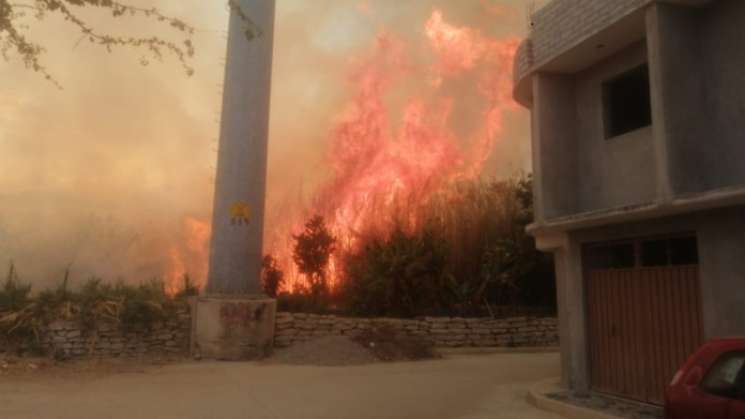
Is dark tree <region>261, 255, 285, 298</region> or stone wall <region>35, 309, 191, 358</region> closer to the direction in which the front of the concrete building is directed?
the stone wall

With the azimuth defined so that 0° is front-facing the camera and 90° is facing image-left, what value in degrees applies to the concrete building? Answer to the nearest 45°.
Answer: approximately 45°

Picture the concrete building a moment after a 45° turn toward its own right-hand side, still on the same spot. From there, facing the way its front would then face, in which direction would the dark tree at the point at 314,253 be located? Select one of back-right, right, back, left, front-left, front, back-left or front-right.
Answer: front-right

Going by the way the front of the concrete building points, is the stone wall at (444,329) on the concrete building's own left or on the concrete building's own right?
on the concrete building's own right

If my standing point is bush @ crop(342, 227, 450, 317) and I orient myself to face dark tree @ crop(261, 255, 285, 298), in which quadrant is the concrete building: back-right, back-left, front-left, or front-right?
back-left

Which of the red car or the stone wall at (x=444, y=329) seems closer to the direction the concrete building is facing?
the red car

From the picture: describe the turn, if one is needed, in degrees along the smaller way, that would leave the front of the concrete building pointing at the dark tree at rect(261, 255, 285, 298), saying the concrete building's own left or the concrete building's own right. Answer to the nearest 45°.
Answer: approximately 90° to the concrete building's own right

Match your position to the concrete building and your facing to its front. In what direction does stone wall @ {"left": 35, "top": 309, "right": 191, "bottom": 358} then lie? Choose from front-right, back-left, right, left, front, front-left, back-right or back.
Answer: front-right

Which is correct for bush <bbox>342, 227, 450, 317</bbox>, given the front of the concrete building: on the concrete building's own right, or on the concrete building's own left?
on the concrete building's own right

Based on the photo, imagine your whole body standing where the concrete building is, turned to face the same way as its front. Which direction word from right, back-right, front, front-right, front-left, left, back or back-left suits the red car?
front-left

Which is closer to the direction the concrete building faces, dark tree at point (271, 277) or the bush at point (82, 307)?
the bush

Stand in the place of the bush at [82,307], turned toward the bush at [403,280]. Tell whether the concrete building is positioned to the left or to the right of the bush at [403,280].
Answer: right

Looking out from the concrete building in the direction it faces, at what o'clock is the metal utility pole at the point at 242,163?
The metal utility pole is roughly at 2 o'clock from the concrete building.
